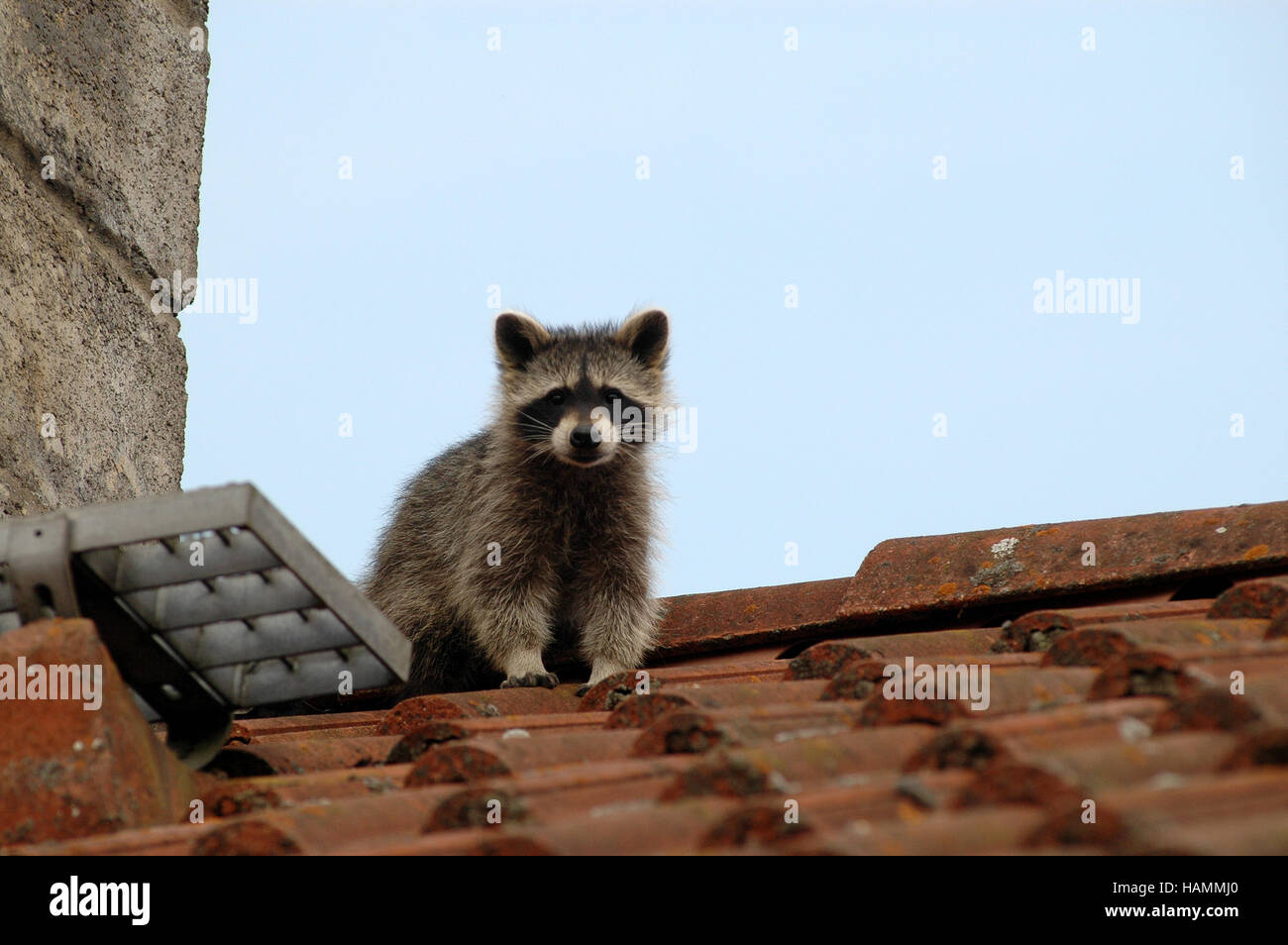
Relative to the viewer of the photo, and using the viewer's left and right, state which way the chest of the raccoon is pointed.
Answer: facing the viewer and to the right of the viewer
